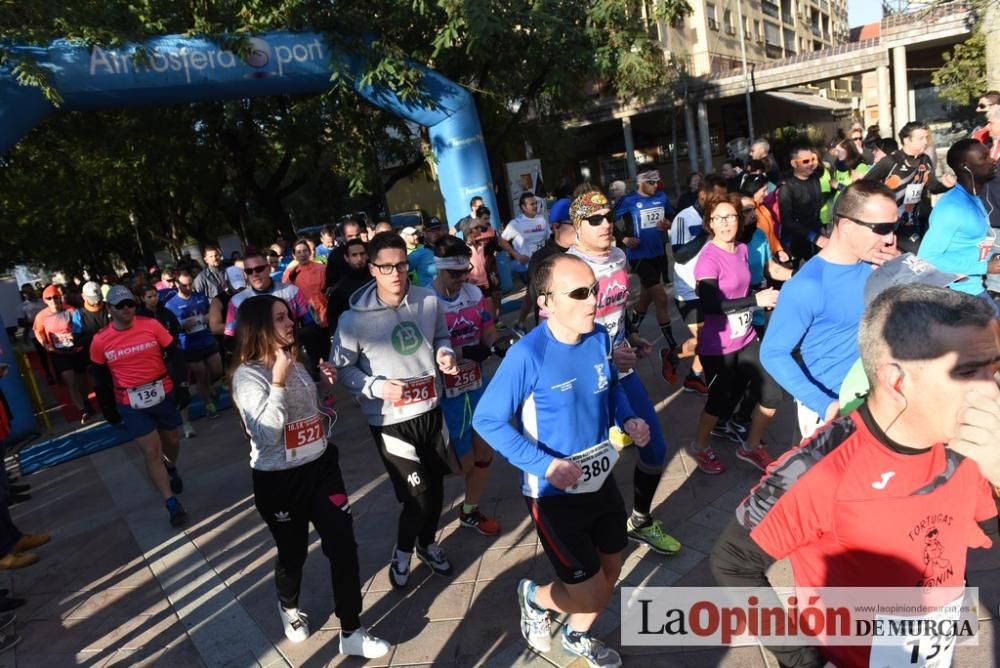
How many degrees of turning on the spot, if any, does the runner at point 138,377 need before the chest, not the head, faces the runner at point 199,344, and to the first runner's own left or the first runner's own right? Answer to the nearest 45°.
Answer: approximately 180°

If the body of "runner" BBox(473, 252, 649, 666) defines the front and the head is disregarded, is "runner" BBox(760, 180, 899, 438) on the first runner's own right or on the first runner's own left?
on the first runner's own left

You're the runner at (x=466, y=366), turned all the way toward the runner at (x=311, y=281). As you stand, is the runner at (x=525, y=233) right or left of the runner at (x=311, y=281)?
right

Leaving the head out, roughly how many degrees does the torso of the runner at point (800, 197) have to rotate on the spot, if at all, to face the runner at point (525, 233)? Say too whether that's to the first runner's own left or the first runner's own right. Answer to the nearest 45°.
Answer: approximately 135° to the first runner's own right
